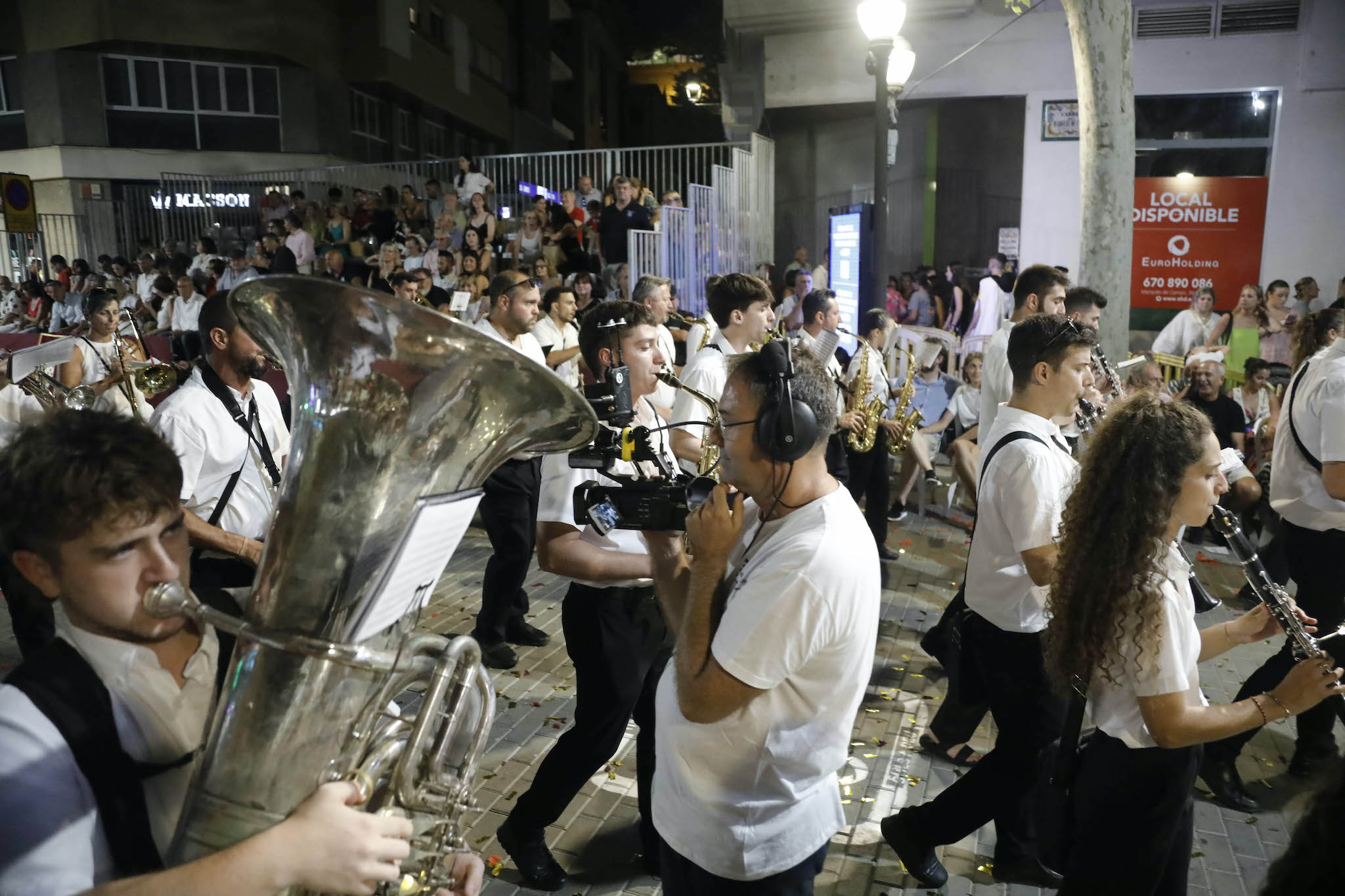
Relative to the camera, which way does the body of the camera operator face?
to the viewer's left

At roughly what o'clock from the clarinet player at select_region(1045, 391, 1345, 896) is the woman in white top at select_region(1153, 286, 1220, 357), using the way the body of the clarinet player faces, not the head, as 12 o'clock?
The woman in white top is roughly at 9 o'clock from the clarinet player.

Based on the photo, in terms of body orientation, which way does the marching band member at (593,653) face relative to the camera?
to the viewer's right

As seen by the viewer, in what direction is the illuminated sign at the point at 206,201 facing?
toward the camera

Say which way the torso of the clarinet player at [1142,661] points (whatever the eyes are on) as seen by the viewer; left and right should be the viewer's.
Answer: facing to the right of the viewer

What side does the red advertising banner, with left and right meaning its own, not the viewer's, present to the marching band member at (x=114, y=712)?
front

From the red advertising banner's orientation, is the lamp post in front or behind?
in front

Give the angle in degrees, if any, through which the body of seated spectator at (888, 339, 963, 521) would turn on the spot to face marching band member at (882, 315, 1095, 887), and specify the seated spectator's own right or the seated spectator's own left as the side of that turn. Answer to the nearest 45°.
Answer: approximately 45° to the seated spectator's own left

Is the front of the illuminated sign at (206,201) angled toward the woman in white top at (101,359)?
yes

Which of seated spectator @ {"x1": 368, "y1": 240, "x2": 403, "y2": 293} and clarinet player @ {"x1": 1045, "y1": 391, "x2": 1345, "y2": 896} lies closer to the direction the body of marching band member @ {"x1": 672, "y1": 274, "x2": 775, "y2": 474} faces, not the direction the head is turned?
the clarinet player

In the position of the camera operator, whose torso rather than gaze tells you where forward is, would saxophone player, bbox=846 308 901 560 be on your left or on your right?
on your right

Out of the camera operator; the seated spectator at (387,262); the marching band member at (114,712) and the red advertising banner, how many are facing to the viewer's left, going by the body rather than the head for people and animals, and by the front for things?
1

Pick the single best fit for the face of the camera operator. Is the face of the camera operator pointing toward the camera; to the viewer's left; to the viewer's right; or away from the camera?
to the viewer's left

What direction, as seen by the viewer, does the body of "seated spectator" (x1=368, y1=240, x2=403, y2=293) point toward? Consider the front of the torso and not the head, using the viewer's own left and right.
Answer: facing the viewer

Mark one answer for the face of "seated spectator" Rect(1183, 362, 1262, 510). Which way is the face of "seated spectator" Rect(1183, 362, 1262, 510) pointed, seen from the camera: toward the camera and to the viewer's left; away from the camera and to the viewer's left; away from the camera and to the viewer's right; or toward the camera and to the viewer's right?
toward the camera and to the viewer's left

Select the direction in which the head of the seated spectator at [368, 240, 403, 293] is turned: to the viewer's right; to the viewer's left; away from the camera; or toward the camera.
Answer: toward the camera

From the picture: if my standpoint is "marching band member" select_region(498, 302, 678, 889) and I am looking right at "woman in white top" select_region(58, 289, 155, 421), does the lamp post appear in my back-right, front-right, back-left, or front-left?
front-right
